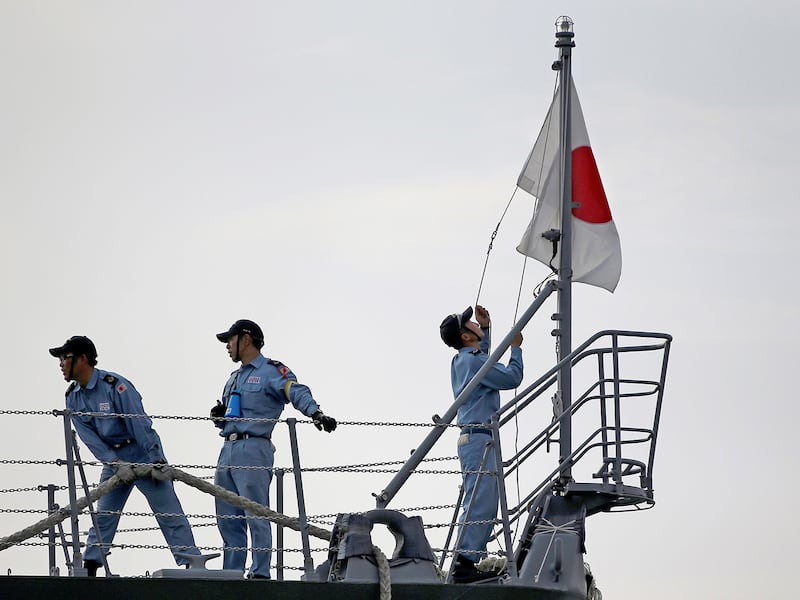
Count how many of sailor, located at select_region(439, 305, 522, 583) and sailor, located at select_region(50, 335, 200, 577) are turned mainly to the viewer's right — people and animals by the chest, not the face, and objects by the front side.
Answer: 1

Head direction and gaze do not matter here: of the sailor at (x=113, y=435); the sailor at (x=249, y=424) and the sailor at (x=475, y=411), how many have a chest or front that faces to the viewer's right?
1

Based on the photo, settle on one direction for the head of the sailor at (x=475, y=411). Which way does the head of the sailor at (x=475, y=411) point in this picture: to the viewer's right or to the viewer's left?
to the viewer's right

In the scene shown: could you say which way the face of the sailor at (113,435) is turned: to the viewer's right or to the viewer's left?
to the viewer's left

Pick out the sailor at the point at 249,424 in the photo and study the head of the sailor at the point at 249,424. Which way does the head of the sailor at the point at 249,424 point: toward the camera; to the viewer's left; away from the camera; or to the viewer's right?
to the viewer's left

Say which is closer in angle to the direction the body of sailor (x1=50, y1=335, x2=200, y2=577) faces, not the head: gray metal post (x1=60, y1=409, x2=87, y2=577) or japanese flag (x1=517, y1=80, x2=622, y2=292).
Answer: the gray metal post

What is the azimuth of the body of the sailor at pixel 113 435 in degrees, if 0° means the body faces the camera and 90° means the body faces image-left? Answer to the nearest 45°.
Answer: approximately 45°

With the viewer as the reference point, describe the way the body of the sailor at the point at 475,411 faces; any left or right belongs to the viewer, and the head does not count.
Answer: facing to the right of the viewer

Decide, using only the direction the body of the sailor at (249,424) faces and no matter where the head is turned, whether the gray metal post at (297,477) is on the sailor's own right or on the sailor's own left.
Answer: on the sailor's own left

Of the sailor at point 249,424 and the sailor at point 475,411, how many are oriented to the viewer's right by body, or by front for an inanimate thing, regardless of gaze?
1
